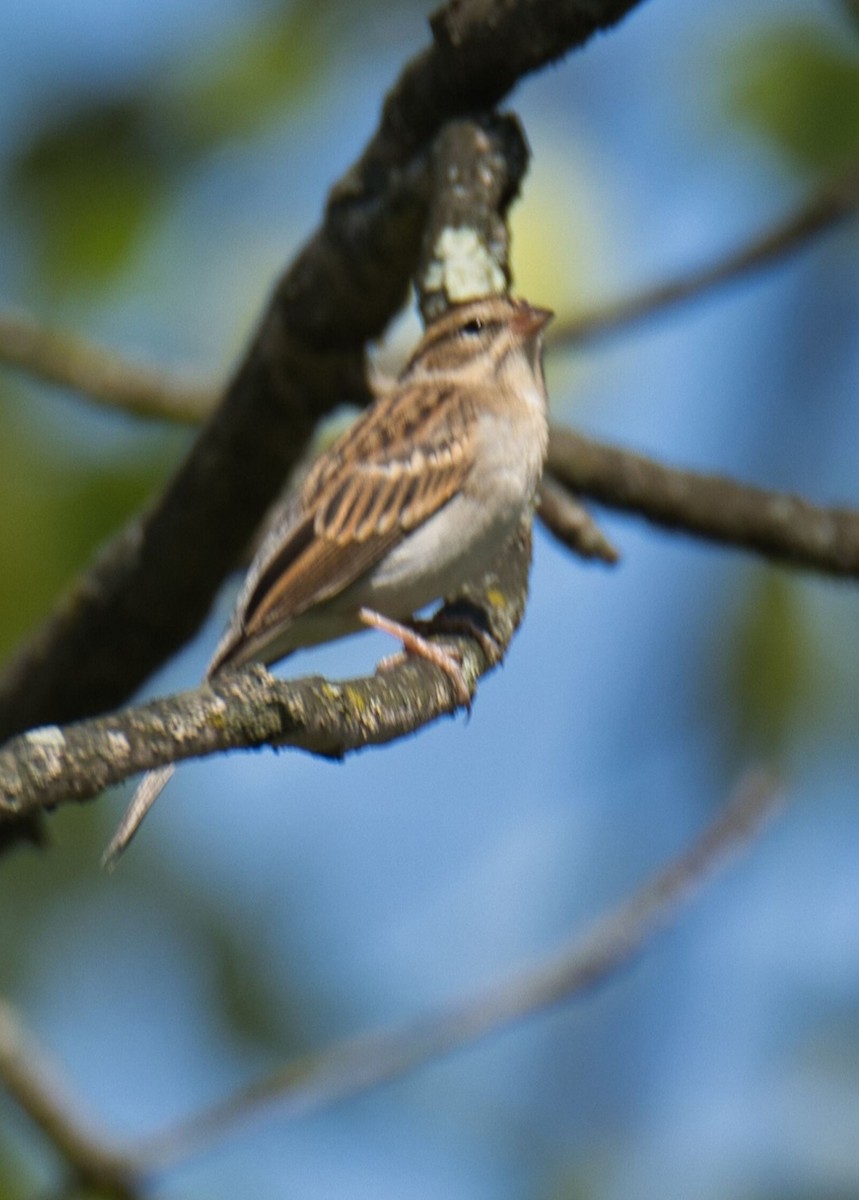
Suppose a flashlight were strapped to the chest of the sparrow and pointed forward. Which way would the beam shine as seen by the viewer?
to the viewer's right

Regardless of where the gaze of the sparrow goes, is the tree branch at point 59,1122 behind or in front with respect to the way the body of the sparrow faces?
behind
